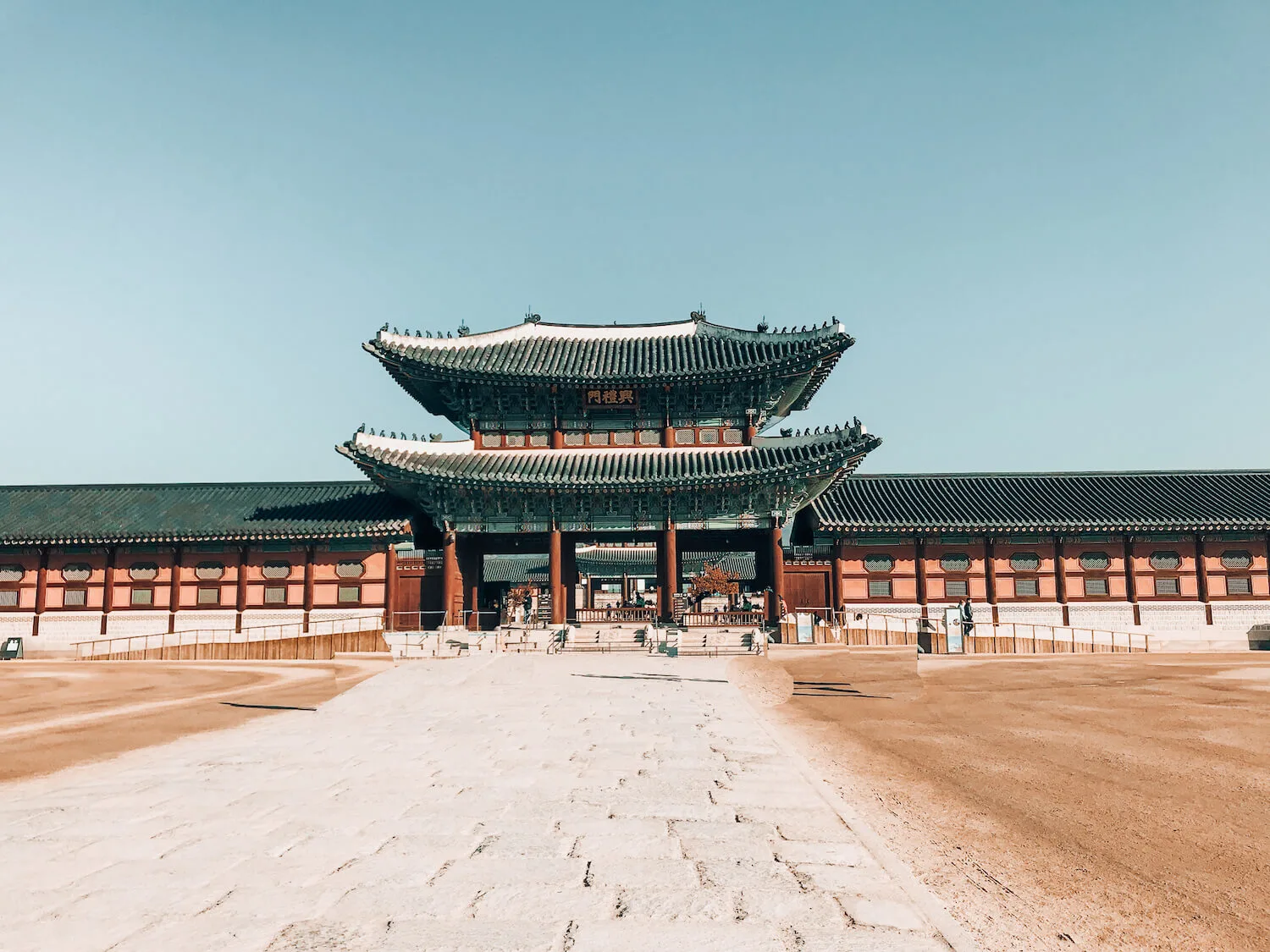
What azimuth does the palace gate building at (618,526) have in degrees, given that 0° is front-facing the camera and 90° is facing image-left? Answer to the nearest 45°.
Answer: approximately 0°

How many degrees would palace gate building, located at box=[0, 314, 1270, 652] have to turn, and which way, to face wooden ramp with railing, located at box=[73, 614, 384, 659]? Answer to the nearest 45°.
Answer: approximately 90° to its right

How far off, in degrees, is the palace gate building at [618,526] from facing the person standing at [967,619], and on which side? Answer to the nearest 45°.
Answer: approximately 90° to its left
